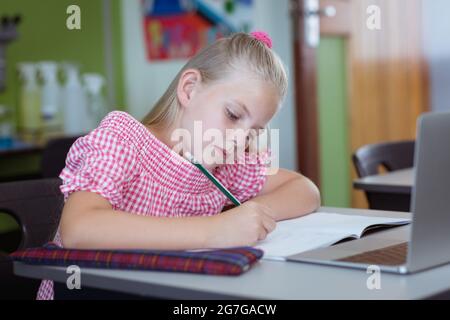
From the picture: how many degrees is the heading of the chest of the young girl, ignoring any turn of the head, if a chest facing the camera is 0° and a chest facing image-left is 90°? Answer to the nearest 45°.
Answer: approximately 315°

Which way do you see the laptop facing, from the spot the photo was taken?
facing away from the viewer and to the left of the viewer

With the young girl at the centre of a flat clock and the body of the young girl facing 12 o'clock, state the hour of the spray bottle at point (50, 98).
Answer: The spray bottle is roughly at 7 o'clock from the young girl.

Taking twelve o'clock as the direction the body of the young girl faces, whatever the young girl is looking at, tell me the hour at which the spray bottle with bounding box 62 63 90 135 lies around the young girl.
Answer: The spray bottle is roughly at 7 o'clock from the young girl.

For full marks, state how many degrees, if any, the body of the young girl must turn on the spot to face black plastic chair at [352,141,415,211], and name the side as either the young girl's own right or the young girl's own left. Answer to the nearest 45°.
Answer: approximately 90° to the young girl's own left

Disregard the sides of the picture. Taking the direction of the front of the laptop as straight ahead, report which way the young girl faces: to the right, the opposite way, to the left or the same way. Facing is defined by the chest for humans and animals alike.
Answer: the opposite way
